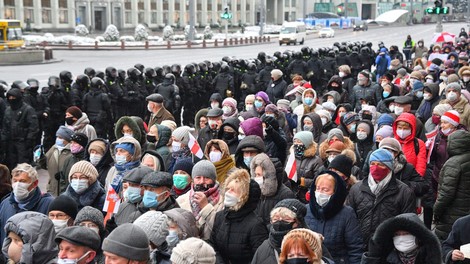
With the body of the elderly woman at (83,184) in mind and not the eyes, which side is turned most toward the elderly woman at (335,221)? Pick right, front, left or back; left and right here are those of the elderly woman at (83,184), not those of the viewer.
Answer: left

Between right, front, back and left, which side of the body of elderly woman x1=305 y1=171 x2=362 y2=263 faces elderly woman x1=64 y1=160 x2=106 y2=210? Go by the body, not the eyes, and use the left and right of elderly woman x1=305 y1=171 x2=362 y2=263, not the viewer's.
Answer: right

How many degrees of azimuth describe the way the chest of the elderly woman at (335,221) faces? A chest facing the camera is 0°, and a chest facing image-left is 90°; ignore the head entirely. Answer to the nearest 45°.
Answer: approximately 45°
